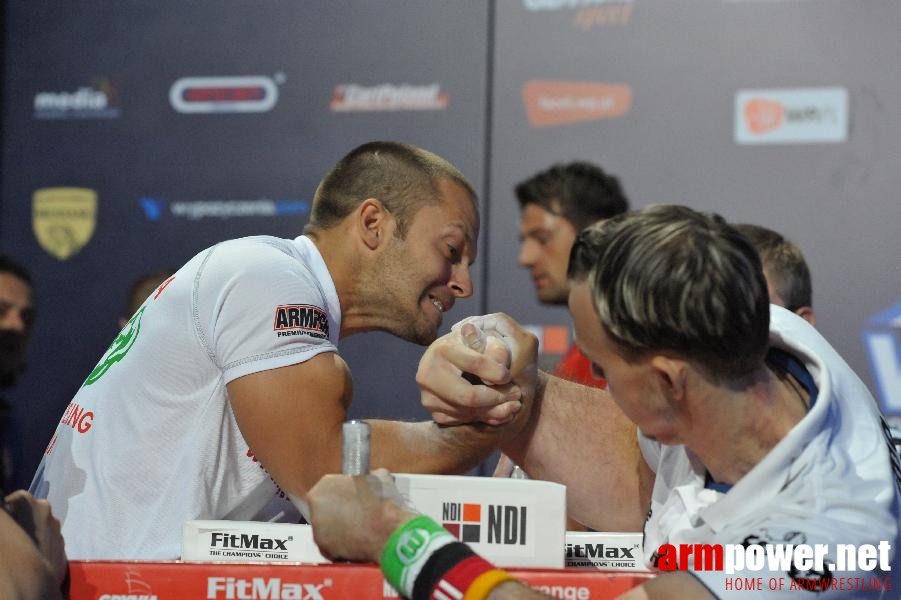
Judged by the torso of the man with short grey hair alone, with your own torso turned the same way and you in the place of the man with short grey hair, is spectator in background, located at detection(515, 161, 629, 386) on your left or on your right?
on your right

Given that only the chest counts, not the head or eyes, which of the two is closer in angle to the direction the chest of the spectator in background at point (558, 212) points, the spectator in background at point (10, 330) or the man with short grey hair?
the spectator in background

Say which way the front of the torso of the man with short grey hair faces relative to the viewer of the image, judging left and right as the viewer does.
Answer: facing to the left of the viewer
